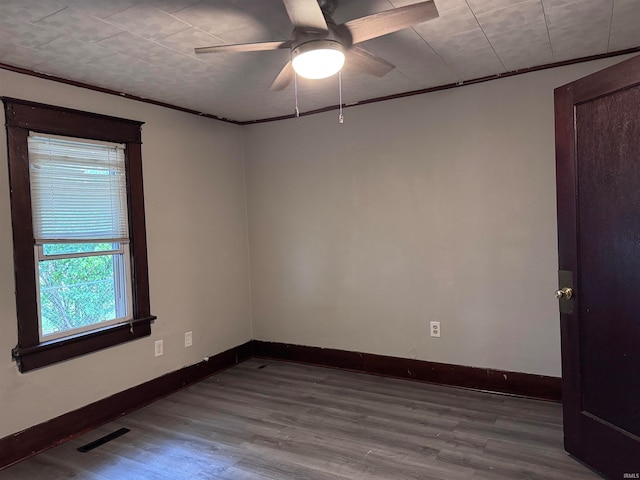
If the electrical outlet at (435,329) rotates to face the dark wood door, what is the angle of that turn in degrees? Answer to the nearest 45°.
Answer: approximately 45° to its left

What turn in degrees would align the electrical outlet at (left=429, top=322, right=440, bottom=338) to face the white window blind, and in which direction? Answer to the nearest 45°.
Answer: approximately 45° to its right

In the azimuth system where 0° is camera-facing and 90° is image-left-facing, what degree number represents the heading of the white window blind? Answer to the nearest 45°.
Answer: approximately 315°

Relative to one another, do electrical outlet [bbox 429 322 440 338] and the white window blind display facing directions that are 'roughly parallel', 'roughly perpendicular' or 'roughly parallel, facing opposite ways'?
roughly perpendicular

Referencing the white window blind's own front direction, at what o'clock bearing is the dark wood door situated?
The dark wood door is roughly at 12 o'clock from the white window blind.

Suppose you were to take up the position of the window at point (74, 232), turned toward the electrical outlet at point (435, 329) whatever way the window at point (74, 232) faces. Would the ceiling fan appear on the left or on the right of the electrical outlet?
right

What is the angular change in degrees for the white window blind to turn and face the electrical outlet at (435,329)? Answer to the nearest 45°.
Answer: approximately 45° to its left

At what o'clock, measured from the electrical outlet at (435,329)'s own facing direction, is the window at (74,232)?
The window is roughly at 2 o'clock from the electrical outlet.
